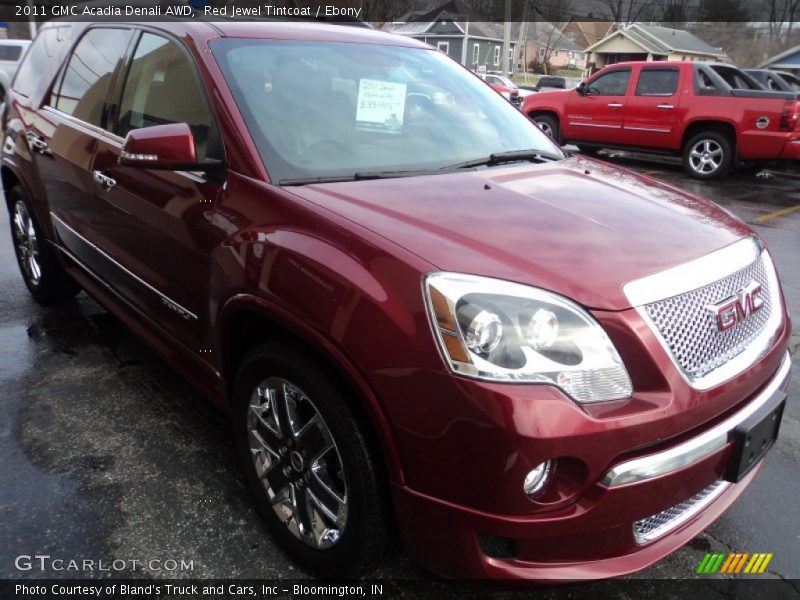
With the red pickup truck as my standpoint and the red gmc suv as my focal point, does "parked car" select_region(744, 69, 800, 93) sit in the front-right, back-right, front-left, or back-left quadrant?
back-left

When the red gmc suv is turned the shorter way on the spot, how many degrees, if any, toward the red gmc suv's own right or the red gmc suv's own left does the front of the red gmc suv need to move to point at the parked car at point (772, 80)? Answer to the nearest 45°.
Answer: approximately 90° to the red gmc suv's own left

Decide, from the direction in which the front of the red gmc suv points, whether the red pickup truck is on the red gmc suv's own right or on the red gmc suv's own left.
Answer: on the red gmc suv's own left

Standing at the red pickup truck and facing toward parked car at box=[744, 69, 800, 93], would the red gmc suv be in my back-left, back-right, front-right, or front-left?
back-right

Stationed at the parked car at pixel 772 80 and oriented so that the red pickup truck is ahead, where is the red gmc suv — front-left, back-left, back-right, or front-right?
front-left
